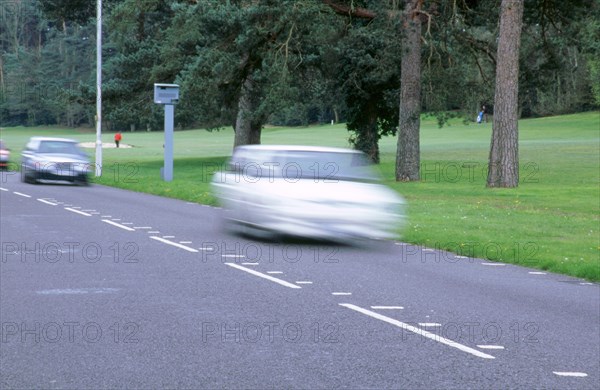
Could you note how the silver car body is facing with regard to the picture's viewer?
facing the viewer and to the right of the viewer
